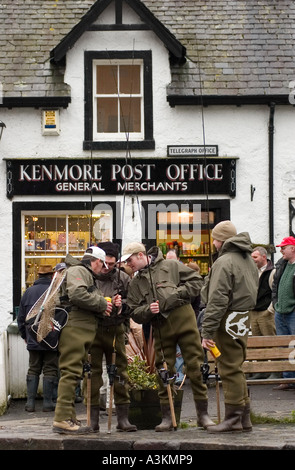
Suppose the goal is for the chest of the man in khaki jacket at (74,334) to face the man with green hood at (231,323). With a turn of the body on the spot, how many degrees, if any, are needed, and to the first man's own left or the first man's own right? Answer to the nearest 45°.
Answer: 0° — they already face them

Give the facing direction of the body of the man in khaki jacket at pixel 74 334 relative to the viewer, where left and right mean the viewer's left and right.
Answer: facing to the right of the viewer

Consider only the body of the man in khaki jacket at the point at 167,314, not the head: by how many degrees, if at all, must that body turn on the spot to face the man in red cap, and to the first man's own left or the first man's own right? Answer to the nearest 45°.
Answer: approximately 180°

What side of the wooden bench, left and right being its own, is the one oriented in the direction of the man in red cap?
back

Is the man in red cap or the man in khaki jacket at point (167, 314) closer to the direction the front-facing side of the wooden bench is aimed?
the man in khaki jacket

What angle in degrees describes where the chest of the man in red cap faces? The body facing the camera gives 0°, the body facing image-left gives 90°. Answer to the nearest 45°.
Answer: approximately 45°

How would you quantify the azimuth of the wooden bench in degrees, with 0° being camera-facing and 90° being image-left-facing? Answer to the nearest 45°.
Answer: approximately 0°
